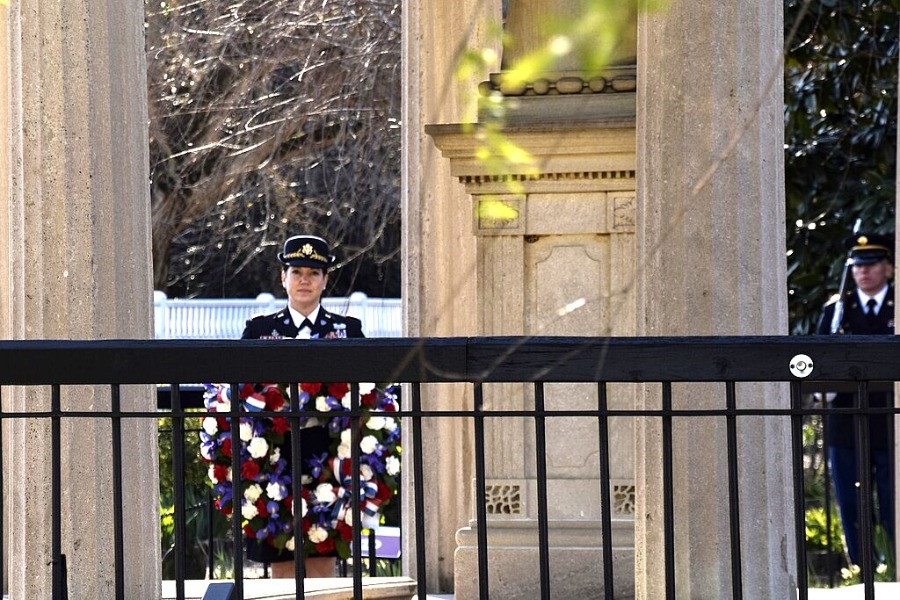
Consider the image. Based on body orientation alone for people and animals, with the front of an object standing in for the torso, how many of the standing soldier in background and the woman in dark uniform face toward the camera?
2

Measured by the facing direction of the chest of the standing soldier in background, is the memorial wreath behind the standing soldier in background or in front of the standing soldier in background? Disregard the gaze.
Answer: in front

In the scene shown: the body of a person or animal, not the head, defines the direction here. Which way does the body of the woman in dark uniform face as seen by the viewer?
toward the camera

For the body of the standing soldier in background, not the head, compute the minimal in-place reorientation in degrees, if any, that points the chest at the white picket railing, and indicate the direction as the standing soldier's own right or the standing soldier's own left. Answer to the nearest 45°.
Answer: approximately 135° to the standing soldier's own right

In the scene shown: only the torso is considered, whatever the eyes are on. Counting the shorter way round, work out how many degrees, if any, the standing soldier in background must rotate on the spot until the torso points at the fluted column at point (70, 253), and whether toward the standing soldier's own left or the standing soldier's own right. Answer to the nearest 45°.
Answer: approximately 45° to the standing soldier's own right

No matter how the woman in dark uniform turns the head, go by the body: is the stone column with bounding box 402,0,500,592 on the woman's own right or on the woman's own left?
on the woman's own left

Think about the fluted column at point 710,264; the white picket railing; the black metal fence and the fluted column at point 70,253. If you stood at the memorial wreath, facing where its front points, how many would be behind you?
1

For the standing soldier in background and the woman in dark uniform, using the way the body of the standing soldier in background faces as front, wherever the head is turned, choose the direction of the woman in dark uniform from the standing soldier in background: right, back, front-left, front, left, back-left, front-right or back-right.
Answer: front-right

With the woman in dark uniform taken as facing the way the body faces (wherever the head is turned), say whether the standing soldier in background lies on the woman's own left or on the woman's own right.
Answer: on the woman's own left

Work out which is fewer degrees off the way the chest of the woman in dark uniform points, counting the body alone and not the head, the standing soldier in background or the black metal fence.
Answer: the black metal fence

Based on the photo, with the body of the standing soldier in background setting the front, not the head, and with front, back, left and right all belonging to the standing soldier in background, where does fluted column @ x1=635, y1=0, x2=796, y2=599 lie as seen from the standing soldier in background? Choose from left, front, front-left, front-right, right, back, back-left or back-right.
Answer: front

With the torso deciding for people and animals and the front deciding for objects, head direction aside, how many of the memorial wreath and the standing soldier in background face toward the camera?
2

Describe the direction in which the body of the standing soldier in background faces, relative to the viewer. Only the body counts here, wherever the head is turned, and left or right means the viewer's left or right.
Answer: facing the viewer

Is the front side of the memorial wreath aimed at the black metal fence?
yes

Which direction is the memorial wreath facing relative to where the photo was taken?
toward the camera
